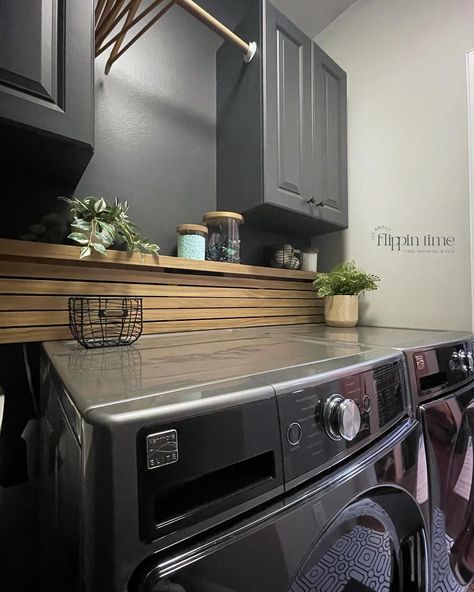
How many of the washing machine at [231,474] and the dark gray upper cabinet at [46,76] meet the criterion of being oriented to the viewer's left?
0

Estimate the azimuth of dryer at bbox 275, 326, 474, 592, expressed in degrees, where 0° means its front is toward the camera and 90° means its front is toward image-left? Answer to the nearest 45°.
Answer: approximately 315°

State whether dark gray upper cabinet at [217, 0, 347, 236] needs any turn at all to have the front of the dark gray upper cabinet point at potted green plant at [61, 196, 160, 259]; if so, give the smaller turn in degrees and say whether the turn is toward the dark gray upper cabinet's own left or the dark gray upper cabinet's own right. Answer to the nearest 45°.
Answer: approximately 90° to the dark gray upper cabinet's own right

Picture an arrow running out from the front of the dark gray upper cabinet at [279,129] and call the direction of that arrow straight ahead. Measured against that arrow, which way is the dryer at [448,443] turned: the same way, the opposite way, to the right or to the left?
the same way

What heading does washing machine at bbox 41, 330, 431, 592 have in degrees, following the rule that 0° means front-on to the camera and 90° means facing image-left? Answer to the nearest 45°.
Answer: approximately 315°

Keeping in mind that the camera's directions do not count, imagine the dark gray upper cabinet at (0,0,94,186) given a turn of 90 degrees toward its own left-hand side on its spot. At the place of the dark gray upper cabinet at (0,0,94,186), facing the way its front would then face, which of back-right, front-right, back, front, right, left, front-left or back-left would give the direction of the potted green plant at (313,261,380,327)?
front-right

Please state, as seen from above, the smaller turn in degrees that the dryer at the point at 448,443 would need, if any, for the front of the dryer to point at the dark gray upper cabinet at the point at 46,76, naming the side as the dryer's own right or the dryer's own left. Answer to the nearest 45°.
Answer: approximately 90° to the dryer's own right

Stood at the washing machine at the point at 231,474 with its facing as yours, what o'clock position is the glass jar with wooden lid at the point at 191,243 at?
The glass jar with wooden lid is roughly at 7 o'clock from the washing machine.

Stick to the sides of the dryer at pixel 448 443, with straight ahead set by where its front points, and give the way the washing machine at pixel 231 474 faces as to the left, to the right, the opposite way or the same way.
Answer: the same way

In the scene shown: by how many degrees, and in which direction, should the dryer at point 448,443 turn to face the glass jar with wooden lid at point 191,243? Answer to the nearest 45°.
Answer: approximately 135° to its right

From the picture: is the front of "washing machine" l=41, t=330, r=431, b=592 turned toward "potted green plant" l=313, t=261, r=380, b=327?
no

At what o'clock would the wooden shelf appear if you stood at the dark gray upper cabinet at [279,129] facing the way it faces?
The wooden shelf is roughly at 3 o'clock from the dark gray upper cabinet.

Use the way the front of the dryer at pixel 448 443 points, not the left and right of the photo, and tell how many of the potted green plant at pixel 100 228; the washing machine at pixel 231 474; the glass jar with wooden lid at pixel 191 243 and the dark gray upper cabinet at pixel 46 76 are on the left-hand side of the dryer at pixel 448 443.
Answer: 0

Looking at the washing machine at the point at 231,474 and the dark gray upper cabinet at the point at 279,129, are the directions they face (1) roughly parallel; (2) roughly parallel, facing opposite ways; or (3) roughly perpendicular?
roughly parallel

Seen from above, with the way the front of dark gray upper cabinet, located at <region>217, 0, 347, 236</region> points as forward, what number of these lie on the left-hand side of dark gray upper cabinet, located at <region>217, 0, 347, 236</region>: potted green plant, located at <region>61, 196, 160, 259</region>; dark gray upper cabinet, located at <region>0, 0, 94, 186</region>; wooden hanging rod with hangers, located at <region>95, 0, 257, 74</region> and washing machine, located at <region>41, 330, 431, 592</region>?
0

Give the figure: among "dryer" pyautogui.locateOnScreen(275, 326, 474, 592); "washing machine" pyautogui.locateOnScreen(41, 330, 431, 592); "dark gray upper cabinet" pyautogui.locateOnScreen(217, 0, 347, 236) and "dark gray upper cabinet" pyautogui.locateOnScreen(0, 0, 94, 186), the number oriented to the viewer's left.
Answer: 0

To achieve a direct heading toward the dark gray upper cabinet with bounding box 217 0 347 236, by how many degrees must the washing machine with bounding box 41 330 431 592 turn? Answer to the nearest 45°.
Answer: approximately 135° to its left

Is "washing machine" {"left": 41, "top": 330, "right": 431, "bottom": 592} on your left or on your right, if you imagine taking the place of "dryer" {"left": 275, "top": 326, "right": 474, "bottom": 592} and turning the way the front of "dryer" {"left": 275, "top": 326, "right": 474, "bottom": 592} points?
on your right
